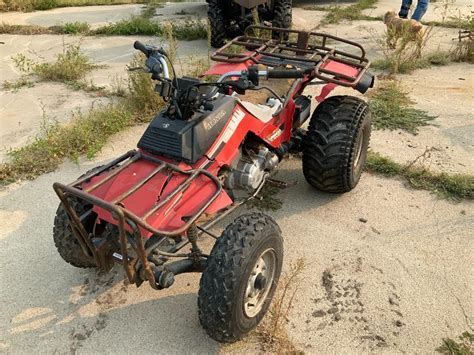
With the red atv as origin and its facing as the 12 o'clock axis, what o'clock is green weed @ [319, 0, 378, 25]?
The green weed is roughly at 5 o'clock from the red atv.

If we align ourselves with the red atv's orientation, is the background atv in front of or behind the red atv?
behind

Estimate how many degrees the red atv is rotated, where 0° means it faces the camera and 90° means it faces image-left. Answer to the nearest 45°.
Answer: approximately 45°

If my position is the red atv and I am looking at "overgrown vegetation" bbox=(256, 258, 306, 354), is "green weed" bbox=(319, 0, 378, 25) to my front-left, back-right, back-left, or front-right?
back-left
